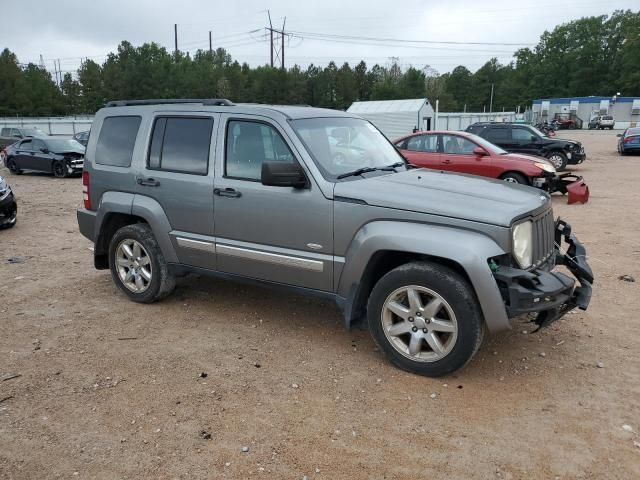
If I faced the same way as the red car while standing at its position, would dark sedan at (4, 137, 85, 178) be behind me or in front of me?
behind

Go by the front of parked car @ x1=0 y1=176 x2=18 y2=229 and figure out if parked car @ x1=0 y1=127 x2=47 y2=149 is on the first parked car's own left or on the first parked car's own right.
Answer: on the first parked car's own left

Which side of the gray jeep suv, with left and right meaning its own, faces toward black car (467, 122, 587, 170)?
left

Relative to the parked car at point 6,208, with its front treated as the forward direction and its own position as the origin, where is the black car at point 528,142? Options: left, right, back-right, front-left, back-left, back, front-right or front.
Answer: front-left

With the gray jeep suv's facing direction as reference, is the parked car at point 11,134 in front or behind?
behind

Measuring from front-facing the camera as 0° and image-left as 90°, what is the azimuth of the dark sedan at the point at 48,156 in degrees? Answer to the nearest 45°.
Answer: approximately 315°

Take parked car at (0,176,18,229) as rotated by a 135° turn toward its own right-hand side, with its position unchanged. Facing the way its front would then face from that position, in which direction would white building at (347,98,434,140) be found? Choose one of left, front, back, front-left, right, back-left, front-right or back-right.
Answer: back-right
